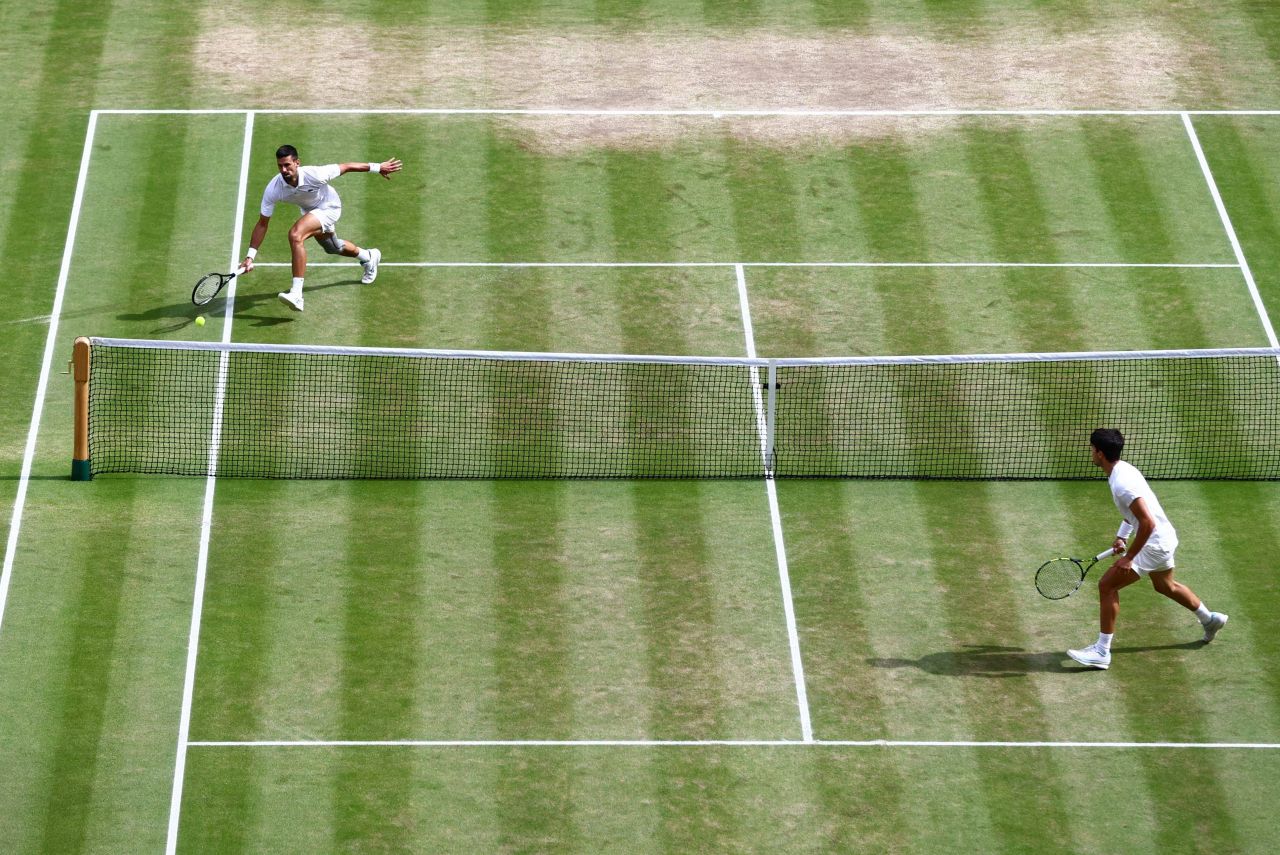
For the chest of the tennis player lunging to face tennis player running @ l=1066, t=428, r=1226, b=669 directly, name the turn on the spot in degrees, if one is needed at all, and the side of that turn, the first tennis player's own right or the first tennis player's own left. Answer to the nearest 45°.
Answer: approximately 90° to the first tennis player's own left

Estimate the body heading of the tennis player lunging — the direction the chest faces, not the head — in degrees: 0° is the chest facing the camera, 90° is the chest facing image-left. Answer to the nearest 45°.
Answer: approximately 45°

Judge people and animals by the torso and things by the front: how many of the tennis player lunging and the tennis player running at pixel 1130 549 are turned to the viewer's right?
0

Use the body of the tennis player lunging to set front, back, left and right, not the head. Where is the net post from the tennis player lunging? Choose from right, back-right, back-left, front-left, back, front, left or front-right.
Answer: front

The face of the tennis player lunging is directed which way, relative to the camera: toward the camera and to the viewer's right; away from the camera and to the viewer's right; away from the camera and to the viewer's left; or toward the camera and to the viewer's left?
toward the camera and to the viewer's left

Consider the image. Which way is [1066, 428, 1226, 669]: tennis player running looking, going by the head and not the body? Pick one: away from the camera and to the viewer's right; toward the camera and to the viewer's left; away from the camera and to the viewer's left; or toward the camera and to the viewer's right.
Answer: away from the camera and to the viewer's left

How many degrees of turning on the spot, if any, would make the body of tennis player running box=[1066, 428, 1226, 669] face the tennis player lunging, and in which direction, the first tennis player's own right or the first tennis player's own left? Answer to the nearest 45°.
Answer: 0° — they already face them
